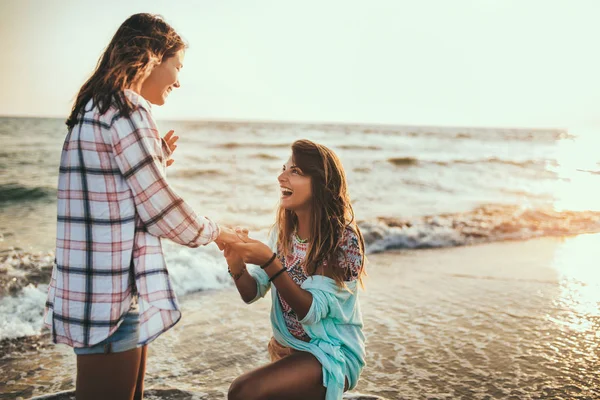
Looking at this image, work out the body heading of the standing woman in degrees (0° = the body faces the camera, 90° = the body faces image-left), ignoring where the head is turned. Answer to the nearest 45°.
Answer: approximately 225°

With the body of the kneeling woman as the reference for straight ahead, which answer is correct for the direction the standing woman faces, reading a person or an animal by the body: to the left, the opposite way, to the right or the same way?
the opposite way
